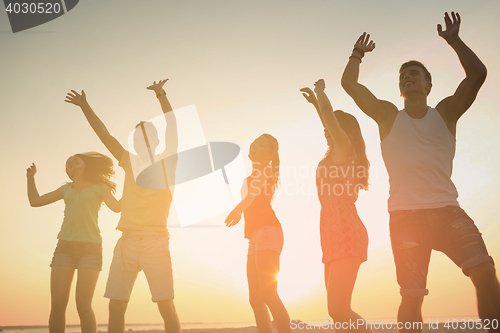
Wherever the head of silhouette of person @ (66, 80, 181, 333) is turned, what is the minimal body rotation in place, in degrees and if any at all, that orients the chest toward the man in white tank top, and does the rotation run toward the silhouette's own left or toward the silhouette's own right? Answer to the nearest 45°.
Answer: approximately 45° to the silhouette's own left

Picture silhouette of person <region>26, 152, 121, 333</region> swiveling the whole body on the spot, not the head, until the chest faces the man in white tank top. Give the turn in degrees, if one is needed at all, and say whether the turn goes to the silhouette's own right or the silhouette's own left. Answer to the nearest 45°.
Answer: approximately 45° to the silhouette's own left

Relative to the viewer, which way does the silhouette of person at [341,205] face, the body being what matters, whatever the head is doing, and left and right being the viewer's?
facing to the left of the viewer

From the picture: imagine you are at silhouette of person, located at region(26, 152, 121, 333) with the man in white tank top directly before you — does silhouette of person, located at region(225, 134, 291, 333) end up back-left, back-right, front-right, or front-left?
front-left

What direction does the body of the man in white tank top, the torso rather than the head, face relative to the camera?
toward the camera

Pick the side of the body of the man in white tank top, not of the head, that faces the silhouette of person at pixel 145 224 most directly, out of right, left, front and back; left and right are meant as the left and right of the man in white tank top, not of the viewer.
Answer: right

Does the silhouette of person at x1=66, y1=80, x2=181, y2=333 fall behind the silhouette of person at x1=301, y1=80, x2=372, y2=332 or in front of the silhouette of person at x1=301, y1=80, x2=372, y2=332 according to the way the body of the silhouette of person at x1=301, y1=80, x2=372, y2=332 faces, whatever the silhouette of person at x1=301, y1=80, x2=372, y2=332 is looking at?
in front

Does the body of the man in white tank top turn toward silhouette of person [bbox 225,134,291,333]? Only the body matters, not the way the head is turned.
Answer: no

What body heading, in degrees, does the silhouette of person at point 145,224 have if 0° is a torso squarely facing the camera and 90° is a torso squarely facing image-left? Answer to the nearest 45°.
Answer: approximately 0°

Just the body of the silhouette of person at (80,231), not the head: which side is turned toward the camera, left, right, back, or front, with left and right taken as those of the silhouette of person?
front

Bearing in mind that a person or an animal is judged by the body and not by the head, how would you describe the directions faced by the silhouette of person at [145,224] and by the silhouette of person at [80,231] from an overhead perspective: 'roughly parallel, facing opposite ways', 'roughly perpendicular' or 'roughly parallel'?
roughly parallel

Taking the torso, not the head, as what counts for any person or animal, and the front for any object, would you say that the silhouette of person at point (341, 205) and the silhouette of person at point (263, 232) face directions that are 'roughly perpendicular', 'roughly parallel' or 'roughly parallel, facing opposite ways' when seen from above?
roughly parallel

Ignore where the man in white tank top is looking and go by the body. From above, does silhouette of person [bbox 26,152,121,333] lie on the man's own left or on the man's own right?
on the man's own right

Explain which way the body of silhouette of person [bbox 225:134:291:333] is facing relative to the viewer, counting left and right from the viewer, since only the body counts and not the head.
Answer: facing to the left of the viewer
